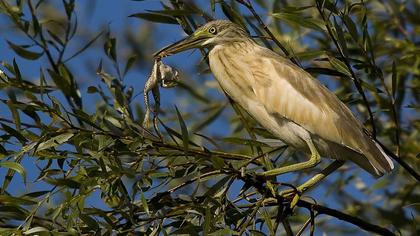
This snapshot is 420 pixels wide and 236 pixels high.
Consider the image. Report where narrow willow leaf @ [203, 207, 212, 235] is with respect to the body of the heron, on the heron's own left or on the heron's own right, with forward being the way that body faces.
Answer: on the heron's own left

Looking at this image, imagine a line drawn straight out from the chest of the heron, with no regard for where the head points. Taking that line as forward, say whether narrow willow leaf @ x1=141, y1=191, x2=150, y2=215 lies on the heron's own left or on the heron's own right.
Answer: on the heron's own left

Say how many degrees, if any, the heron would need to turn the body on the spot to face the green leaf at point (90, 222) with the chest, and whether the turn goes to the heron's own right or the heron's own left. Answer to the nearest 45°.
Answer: approximately 45° to the heron's own left

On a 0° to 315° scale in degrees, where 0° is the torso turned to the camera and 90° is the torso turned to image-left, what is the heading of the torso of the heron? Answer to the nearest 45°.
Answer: approximately 90°
